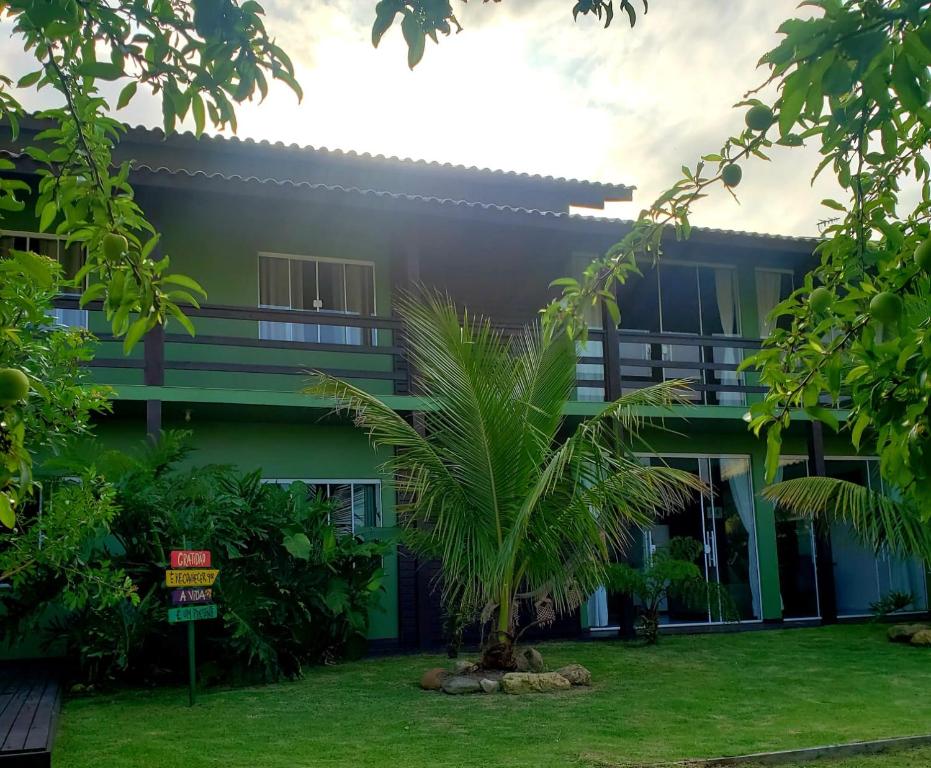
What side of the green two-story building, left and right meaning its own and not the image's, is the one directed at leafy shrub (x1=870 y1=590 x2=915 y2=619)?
left

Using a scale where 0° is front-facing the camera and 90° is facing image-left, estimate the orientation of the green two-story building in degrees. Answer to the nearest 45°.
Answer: approximately 0°

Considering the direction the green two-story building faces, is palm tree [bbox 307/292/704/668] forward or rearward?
forward

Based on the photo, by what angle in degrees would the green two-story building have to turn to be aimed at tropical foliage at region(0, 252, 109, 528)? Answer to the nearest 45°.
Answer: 0° — it already faces it

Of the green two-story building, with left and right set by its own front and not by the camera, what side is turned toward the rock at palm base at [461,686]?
front

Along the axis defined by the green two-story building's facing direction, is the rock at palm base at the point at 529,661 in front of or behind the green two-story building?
in front

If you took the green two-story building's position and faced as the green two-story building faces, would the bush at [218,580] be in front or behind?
in front

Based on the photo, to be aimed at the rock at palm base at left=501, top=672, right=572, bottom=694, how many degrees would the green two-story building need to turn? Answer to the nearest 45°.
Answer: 0° — it already faces it

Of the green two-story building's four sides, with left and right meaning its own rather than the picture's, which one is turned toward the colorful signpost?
front
